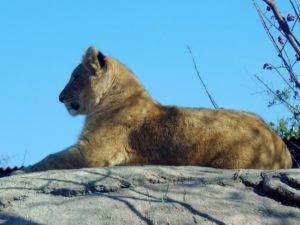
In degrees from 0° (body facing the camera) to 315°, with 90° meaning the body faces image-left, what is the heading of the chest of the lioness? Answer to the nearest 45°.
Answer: approximately 90°

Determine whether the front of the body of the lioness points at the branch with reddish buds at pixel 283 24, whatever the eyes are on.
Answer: no
